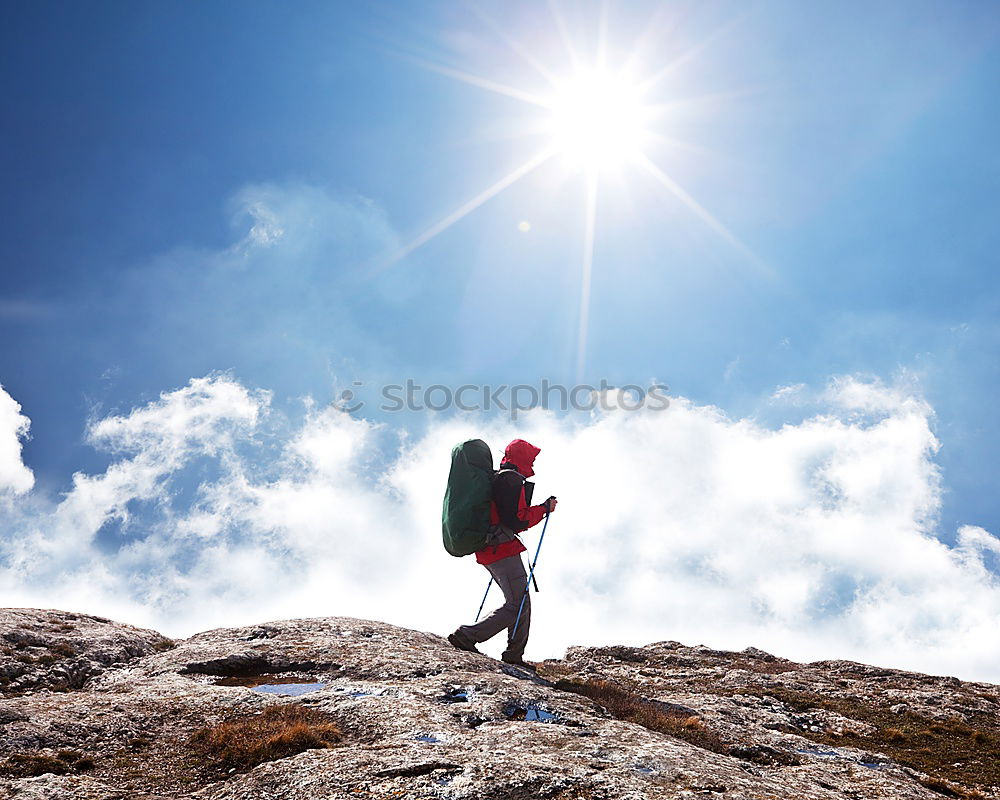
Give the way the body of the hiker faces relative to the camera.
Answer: to the viewer's right
